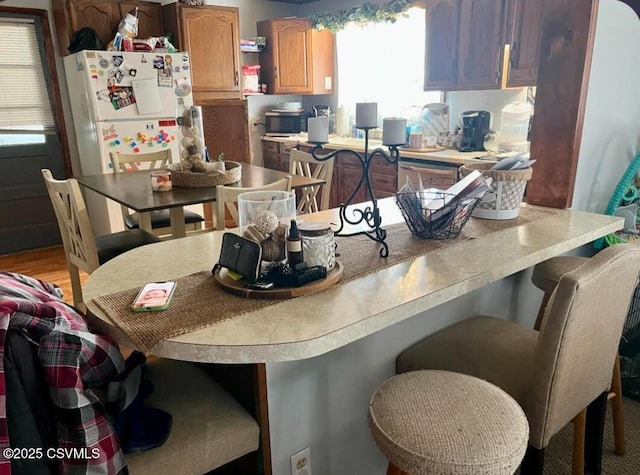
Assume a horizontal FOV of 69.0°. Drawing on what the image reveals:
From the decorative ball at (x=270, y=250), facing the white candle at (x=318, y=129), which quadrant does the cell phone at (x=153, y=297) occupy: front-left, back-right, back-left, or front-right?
back-left

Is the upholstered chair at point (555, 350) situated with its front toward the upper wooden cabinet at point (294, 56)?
yes

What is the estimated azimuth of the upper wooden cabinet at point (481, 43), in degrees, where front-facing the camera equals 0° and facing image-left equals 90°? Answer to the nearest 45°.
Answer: approximately 0°

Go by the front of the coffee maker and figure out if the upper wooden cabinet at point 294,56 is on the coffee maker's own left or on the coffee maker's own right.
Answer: on the coffee maker's own right

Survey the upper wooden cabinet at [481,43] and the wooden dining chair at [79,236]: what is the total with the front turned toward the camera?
1

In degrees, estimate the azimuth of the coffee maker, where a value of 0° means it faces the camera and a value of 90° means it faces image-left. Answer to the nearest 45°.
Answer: approximately 45°

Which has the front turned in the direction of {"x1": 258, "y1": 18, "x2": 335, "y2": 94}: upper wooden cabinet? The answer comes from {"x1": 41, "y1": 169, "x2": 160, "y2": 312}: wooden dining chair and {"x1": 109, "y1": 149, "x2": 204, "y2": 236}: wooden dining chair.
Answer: {"x1": 41, "y1": 169, "x2": 160, "y2": 312}: wooden dining chair

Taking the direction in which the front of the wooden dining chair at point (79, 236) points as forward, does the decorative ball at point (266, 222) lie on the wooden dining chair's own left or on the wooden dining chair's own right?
on the wooden dining chair's own right
